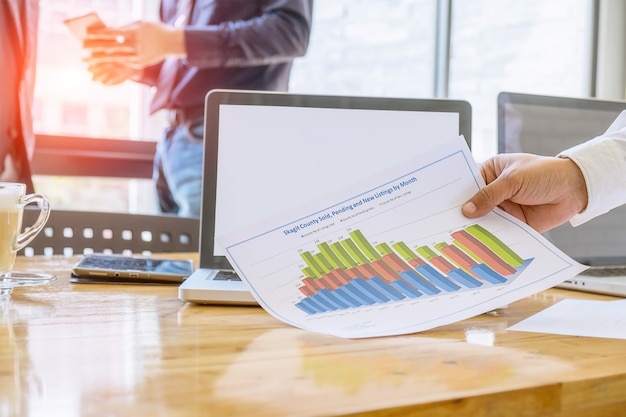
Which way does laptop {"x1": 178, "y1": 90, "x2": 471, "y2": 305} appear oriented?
toward the camera

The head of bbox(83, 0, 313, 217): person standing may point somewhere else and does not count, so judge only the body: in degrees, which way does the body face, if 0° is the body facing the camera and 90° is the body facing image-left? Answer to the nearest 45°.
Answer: approximately 45°

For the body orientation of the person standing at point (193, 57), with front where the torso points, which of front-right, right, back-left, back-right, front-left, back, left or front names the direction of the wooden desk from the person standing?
front-left

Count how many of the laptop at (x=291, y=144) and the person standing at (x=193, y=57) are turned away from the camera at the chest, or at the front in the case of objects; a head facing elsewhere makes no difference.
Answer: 0

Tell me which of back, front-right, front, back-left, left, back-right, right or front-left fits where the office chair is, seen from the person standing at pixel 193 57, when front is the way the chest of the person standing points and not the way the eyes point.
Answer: front-left
